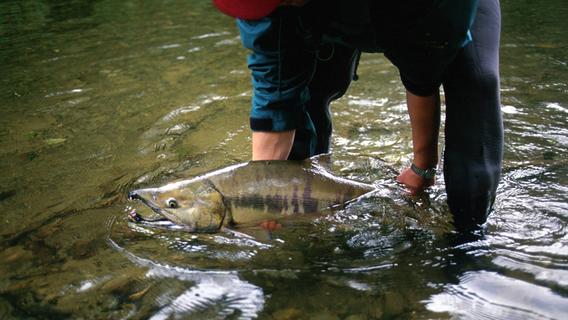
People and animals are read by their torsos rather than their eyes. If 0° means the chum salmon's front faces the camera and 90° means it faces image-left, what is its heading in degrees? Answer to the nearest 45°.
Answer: approximately 90°

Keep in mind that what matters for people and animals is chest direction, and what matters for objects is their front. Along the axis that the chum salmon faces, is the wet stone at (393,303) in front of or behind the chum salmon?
behind
